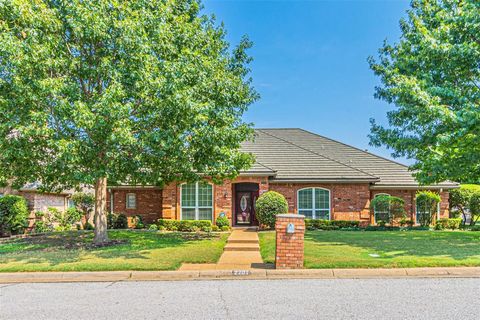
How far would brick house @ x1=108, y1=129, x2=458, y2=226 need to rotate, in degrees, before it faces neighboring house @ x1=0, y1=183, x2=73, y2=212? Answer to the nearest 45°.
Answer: approximately 90° to its right

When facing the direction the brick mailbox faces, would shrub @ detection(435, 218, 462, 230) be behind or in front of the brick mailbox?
behind

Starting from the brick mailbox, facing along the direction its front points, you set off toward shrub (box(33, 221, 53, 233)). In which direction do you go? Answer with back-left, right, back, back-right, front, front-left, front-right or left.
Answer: back-right

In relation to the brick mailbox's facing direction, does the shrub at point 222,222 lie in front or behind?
behind

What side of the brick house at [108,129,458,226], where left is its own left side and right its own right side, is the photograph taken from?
front

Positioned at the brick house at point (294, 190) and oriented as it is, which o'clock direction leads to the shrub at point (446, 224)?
The shrub is roughly at 9 o'clock from the brick house.

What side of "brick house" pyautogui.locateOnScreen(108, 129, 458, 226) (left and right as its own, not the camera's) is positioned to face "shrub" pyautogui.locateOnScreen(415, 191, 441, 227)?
left

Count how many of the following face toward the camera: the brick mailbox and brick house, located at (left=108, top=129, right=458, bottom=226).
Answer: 2

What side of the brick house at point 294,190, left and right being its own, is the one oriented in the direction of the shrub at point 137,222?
right

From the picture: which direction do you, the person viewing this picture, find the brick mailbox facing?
facing the viewer

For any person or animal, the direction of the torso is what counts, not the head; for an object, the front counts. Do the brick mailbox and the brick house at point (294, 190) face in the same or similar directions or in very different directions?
same or similar directions
